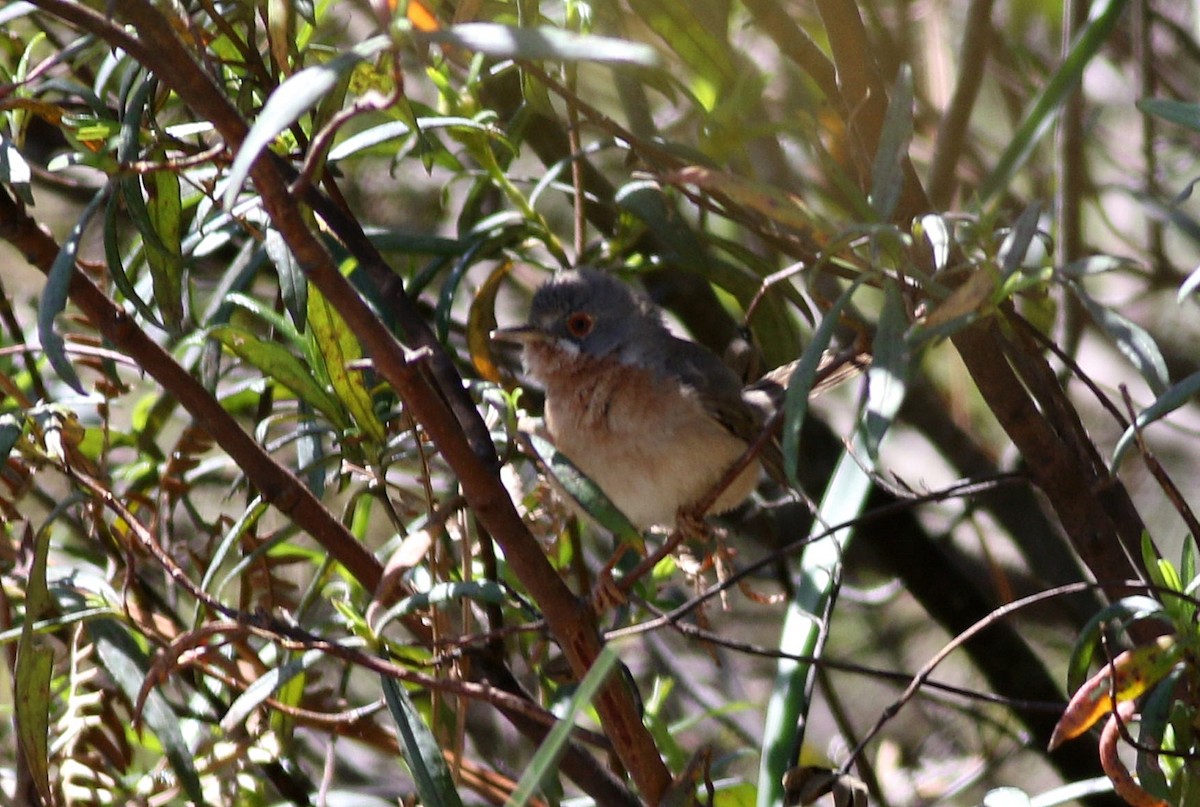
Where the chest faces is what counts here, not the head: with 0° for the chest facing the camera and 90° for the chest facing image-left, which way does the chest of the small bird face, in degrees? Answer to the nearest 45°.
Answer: approximately 45°

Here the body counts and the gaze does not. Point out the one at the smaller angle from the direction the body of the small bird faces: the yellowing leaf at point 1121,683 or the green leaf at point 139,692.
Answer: the green leaf

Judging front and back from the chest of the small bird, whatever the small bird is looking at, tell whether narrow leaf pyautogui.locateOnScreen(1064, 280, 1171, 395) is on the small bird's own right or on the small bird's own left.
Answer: on the small bird's own left

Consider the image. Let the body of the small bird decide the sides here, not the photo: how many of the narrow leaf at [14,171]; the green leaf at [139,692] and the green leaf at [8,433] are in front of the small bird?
3

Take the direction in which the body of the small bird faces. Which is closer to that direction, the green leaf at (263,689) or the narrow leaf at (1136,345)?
the green leaf

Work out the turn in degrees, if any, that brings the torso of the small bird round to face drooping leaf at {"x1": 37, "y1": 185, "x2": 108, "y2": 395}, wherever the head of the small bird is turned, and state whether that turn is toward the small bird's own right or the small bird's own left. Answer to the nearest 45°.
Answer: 0° — it already faces it
